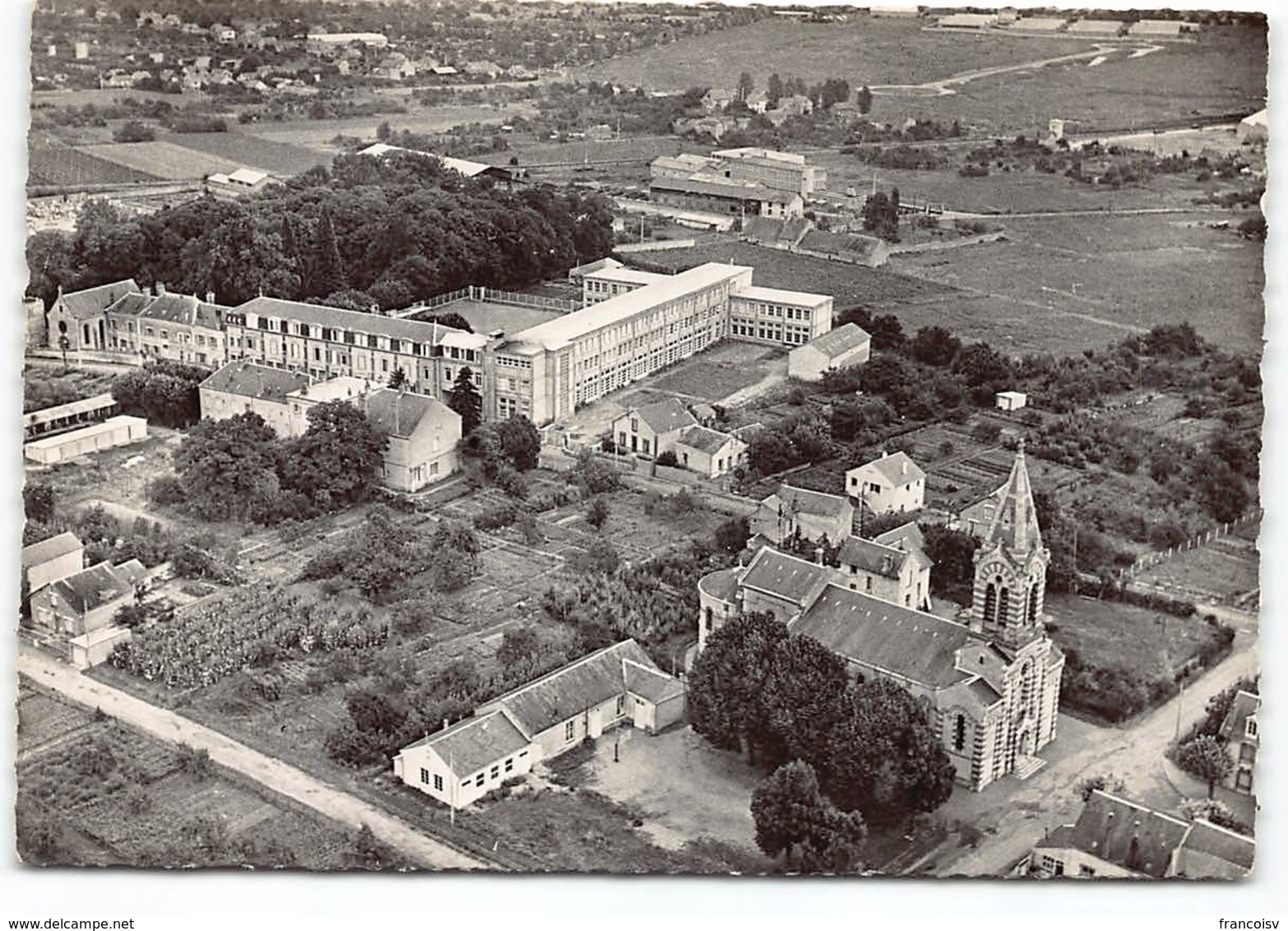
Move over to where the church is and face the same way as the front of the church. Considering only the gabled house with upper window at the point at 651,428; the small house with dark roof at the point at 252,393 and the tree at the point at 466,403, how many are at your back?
3

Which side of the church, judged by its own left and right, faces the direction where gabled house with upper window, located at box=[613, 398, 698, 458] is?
back

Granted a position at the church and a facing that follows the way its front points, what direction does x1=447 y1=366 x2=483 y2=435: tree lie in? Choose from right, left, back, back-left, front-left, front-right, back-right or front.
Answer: back

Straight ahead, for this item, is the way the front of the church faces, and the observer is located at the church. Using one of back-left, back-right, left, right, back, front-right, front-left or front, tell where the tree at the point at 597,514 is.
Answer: back

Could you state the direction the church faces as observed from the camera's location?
facing the viewer and to the right of the viewer

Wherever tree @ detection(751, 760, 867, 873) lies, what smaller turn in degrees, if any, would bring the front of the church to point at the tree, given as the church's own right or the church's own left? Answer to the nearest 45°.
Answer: approximately 90° to the church's own right

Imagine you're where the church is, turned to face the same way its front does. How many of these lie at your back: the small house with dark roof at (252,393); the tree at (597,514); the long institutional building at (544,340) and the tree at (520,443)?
4
